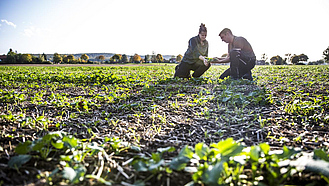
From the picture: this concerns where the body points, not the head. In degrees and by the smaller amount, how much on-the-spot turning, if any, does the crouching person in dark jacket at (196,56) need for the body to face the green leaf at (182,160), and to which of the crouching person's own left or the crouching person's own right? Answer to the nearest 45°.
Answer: approximately 45° to the crouching person's own right

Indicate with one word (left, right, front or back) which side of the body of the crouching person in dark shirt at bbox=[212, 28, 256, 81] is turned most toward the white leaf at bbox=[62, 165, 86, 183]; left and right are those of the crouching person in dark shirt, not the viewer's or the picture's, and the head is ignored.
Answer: left

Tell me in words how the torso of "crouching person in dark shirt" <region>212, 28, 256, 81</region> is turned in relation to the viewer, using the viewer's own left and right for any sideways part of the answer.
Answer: facing to the left of the viewer

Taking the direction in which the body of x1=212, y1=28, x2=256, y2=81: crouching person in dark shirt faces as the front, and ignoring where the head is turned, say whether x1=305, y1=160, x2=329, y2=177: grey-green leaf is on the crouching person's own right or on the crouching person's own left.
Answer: on the crouching person's own left

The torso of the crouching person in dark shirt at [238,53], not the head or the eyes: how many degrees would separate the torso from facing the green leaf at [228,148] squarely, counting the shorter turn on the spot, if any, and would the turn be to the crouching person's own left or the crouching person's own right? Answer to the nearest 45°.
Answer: approximately 90° to the crouching person's own left

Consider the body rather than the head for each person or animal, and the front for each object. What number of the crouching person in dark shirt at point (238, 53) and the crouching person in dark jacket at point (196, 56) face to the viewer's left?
1

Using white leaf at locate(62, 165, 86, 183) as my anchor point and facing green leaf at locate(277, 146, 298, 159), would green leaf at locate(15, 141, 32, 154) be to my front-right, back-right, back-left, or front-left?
back-left

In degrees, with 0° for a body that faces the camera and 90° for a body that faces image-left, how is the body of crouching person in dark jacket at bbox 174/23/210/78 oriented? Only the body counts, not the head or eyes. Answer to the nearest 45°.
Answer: approximately 315°

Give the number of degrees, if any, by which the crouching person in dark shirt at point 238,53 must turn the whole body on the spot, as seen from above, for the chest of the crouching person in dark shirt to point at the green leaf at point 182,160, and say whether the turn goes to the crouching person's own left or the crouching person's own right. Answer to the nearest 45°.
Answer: approximately 90° to the crouching person's own left
